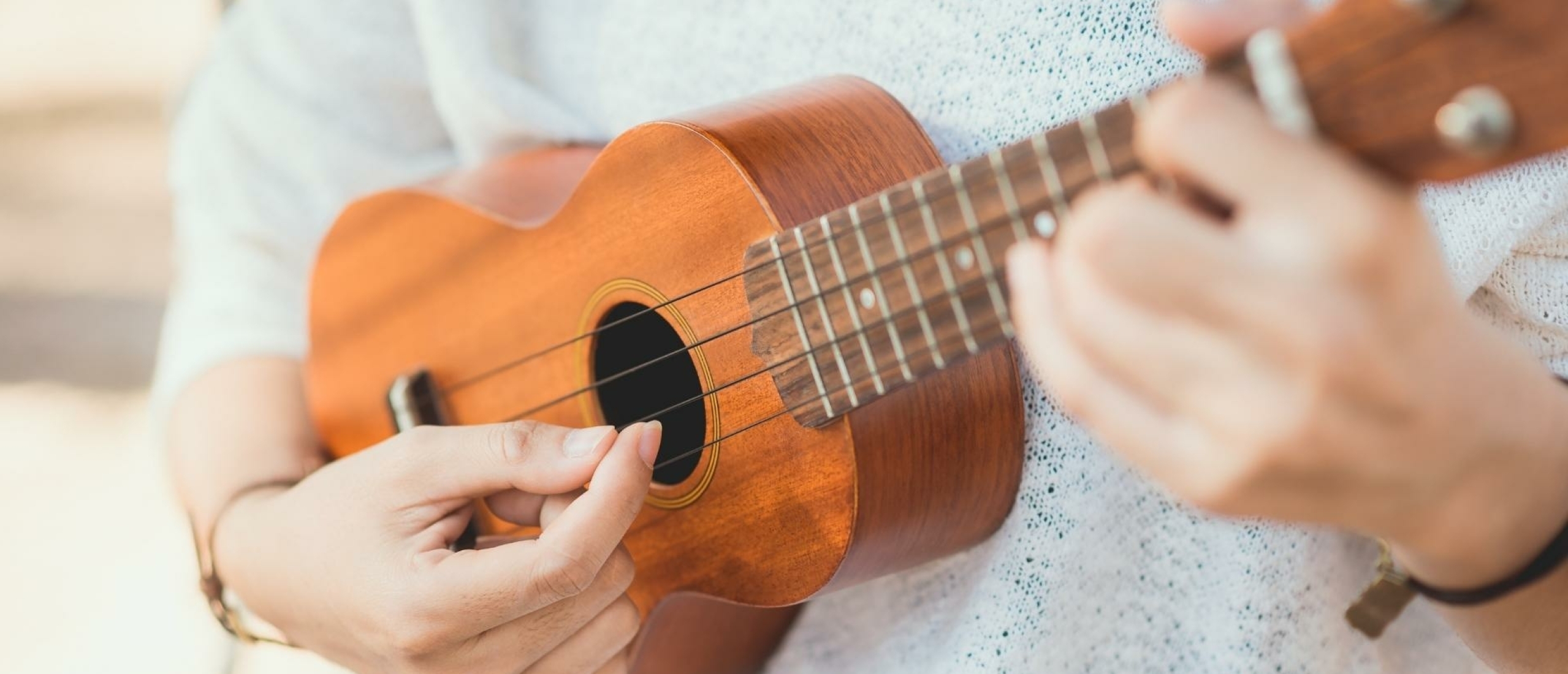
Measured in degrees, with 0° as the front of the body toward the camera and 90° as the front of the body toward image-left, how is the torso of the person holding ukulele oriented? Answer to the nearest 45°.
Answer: approximately 0°

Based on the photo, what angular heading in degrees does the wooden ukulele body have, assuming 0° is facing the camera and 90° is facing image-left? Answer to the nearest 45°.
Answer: approximately 45°
